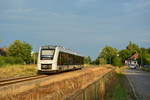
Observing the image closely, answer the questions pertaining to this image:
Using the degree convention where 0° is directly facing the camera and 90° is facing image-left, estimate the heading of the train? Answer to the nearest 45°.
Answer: approximately 45°

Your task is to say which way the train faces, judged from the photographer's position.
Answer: facing the viewer and to the left of the viewer
